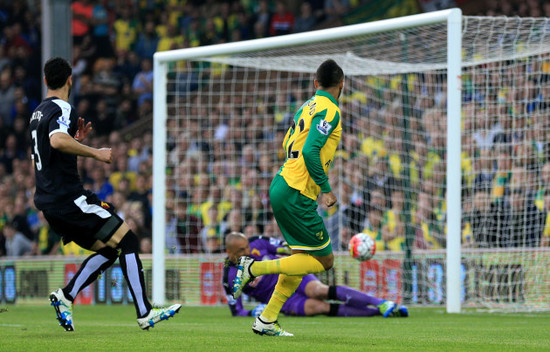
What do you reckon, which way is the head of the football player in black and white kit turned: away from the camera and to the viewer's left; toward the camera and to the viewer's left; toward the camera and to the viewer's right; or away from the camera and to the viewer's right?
away from the camera and to the viewer's right

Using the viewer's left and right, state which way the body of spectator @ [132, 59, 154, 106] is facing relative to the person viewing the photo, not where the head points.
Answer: facing the viewer

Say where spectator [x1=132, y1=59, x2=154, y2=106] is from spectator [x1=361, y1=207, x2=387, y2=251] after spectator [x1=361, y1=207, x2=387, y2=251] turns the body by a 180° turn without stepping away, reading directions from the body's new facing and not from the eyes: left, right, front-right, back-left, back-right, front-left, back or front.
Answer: front-left

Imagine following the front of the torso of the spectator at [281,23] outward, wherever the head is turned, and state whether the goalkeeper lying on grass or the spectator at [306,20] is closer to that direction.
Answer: the goalkeeper lying on grass

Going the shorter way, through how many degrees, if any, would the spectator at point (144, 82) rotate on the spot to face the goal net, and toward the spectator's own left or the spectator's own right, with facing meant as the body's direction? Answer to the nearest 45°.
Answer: approximately 45° to the spectator's own left

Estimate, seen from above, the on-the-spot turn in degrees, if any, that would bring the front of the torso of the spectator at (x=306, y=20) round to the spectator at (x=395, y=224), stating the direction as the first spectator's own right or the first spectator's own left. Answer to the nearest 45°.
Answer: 0° — they already face them

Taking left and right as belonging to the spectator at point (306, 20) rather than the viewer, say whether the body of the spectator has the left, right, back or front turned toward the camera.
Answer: front

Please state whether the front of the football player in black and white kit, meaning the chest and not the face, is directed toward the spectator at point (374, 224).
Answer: yes

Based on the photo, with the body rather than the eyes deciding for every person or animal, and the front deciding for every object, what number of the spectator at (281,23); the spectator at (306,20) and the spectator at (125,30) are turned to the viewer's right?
0

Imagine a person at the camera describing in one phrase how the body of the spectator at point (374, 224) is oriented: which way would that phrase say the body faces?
toward the camera

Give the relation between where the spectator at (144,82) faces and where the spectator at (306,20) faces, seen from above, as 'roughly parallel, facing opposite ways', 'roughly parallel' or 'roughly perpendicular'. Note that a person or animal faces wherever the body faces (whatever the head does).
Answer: roughly parallel

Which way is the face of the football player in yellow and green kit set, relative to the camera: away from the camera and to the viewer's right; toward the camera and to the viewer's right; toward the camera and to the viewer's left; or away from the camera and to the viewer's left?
away from the camera and to the viewer's right

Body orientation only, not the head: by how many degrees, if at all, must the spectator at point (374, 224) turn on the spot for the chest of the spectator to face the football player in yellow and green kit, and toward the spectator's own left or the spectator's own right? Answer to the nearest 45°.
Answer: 0° — they already face them

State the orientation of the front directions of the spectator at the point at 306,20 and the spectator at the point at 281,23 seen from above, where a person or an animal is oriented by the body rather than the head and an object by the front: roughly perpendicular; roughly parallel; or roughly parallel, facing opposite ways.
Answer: roughly parallel
